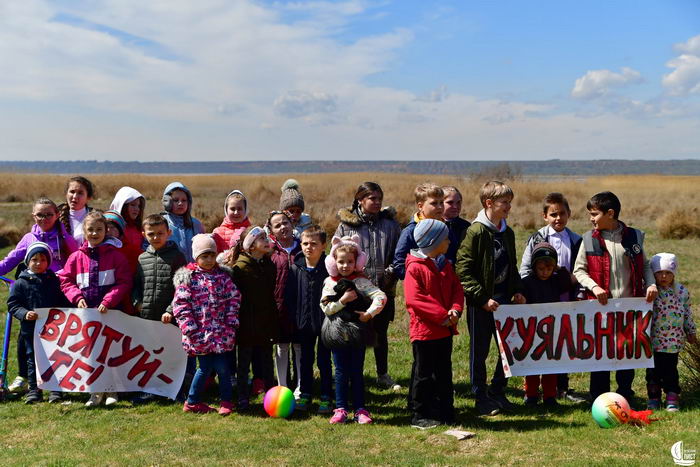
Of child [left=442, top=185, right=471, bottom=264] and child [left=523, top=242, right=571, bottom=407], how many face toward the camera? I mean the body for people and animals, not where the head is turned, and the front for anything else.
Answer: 2

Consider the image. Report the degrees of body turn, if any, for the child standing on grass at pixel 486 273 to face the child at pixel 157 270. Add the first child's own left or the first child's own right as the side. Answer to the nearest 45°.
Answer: approximately 135° to the first child's own right

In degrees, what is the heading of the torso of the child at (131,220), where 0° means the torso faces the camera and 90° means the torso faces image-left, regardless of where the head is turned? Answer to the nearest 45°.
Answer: approximately 315°

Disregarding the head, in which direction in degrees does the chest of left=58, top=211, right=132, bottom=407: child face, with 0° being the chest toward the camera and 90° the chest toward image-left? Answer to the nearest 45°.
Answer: approximately 0°

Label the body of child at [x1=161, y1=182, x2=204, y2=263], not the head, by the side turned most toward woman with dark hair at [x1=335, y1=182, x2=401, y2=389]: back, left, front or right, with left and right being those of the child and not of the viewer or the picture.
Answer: left

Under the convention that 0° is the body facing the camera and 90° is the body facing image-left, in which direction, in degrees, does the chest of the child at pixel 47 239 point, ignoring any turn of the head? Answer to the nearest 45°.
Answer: approximately 0°

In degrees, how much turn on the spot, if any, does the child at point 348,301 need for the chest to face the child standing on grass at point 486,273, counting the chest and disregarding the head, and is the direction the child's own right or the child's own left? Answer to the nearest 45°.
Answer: approximately 90° to the child's own left
